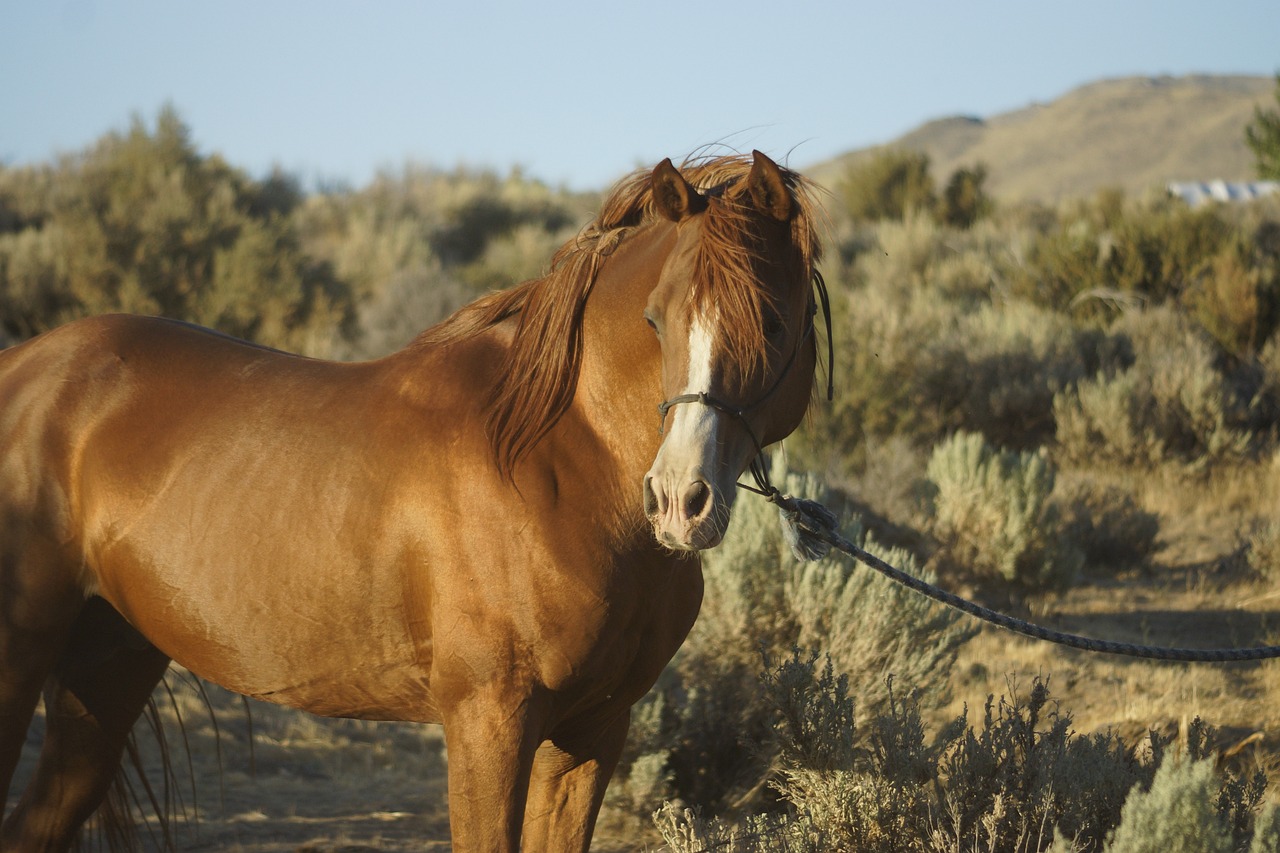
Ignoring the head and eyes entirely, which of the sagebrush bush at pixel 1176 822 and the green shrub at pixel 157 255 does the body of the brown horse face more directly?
the sagebrush bush

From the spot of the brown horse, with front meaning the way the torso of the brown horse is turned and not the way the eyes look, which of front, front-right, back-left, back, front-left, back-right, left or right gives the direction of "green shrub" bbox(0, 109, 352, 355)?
back-left

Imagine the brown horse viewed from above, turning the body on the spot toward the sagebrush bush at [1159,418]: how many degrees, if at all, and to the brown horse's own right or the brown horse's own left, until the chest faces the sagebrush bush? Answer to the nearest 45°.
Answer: approximately 90° to the brown horse's own left

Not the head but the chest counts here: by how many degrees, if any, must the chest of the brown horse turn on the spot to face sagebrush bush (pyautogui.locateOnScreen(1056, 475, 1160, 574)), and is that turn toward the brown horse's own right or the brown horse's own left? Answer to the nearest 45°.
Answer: approximately 90° to the brown horse's own left

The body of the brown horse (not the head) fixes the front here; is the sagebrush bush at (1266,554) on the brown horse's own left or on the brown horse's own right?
on the brown horse's own left

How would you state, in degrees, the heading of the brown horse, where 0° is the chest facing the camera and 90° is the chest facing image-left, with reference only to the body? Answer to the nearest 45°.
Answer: approximately 315°

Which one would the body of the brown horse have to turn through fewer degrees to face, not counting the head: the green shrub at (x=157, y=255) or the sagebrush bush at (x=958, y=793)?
the sagebrush bush
